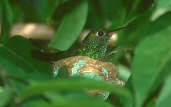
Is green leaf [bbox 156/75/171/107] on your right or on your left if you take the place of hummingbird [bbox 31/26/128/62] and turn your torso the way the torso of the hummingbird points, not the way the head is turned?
on your right

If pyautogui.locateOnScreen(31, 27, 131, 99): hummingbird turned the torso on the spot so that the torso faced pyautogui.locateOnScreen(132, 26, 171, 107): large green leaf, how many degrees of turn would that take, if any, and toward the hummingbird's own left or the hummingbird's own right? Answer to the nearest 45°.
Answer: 0° — it already faces it
